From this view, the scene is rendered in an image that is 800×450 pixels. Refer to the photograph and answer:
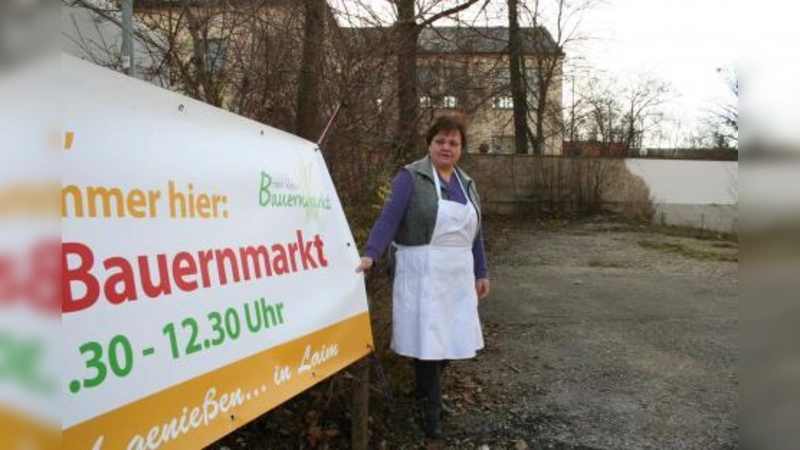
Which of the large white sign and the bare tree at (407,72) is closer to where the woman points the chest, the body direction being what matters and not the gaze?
the large white sign

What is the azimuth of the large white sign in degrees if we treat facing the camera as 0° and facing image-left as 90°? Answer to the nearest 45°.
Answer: approximately 315°

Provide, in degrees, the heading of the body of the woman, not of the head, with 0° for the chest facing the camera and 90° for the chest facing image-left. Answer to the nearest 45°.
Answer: approximately 315°

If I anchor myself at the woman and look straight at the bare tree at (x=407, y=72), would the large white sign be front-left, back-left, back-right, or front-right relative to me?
back-left

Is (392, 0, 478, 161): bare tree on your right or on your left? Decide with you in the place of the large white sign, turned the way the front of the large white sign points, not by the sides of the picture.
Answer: on your left

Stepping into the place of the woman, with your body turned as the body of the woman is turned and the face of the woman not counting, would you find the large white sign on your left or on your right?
on your right

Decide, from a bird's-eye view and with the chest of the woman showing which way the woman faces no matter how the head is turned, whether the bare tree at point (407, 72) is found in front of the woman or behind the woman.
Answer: behind
